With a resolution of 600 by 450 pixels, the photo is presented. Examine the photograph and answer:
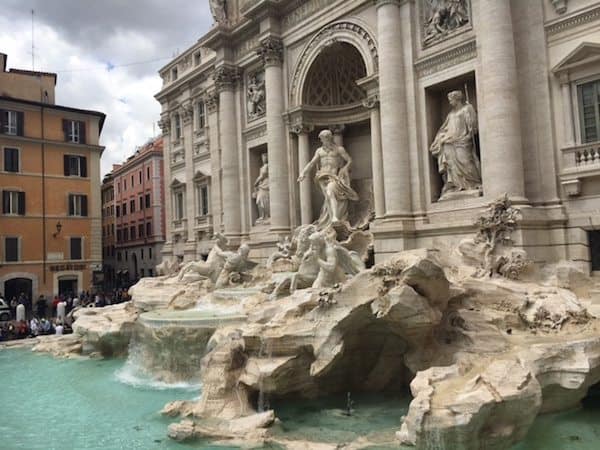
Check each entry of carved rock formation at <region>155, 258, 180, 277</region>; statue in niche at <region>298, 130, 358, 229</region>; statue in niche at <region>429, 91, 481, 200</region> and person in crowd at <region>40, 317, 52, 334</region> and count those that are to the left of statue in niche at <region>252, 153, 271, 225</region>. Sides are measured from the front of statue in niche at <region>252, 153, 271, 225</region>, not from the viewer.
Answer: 2

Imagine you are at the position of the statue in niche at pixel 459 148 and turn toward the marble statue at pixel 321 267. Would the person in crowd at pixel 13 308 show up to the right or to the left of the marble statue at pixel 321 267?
right

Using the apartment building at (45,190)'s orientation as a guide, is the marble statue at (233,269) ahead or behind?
ahead

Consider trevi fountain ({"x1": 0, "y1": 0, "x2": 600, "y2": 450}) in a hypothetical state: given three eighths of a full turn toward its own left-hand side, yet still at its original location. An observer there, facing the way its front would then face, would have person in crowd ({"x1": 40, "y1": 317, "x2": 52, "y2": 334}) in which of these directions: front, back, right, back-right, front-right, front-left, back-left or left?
back-left

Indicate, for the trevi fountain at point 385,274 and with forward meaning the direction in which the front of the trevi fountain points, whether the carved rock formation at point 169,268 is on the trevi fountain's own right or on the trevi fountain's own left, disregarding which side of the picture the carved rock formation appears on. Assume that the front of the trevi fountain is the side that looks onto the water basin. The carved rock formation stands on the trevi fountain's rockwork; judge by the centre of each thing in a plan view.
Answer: on the trevi fountain's own right

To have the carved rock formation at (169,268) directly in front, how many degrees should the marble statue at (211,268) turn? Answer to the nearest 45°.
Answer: approximately 90° to its right

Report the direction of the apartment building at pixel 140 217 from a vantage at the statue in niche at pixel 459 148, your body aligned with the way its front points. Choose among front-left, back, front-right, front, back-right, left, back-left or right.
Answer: right

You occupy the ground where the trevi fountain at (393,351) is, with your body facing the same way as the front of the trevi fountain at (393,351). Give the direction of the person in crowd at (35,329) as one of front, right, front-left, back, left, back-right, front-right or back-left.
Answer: right

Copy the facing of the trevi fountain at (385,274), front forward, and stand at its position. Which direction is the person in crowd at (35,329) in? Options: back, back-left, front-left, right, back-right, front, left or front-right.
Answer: right

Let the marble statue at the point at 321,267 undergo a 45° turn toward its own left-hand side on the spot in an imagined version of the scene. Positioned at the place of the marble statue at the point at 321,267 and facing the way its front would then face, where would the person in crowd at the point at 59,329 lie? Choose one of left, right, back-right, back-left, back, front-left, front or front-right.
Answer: back-right

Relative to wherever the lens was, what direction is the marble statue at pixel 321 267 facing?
facing the viewer and to the left of the viewer

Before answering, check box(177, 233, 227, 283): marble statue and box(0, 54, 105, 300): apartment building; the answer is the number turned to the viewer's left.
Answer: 1

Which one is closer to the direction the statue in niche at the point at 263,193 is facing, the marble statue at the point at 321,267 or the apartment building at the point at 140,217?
the marble statue

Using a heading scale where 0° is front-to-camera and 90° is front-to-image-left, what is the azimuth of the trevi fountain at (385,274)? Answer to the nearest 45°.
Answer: approximately 45°

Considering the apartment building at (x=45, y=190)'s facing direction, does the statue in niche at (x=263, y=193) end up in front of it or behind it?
in front

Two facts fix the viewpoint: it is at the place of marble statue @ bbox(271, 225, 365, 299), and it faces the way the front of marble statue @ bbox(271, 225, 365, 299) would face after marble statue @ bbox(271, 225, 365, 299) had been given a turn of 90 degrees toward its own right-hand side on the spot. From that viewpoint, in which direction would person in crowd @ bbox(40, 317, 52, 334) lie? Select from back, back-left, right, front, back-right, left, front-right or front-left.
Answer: front

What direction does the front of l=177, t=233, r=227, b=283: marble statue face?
to the viewer's left
